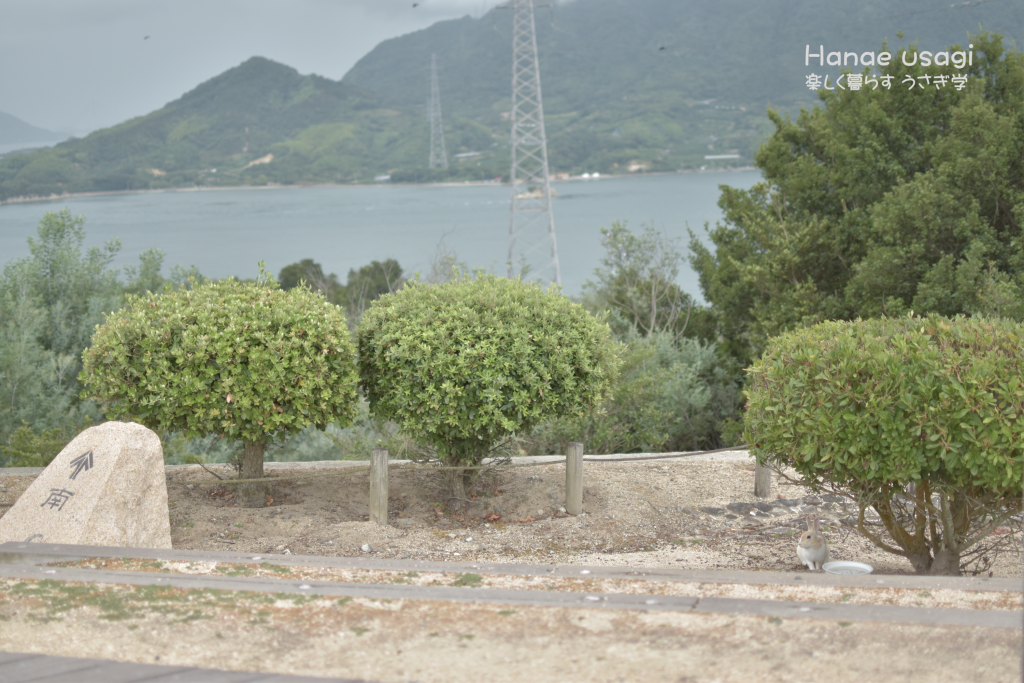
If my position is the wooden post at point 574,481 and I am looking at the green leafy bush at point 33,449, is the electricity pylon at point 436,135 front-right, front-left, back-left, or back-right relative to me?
front-right

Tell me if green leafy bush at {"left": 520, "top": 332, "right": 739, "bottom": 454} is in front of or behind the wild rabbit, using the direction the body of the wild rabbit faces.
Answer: behind

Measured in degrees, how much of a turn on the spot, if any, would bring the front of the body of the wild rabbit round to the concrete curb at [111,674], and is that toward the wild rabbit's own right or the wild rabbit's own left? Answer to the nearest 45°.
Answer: approximately 45° to the wild rabbit's own right

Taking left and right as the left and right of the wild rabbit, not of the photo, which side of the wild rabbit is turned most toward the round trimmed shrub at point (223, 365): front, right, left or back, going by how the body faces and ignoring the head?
right

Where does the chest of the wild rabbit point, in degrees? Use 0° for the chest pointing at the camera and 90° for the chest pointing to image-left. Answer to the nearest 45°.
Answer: approximately 0°

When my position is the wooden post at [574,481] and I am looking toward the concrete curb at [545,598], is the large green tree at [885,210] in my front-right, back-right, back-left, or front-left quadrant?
back-left

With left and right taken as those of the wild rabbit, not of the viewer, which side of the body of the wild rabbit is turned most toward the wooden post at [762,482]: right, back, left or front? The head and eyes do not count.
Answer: back

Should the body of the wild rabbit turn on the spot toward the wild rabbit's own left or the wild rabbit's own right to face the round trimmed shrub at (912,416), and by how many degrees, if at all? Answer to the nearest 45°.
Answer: approximately 45° to the wild rabbit's own left

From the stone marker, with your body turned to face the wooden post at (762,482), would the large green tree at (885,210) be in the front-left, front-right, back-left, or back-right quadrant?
front-left

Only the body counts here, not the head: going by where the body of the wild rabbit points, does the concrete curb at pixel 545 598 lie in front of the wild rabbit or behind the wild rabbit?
in front

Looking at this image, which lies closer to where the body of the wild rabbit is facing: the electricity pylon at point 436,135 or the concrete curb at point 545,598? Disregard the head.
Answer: the concrete curb
